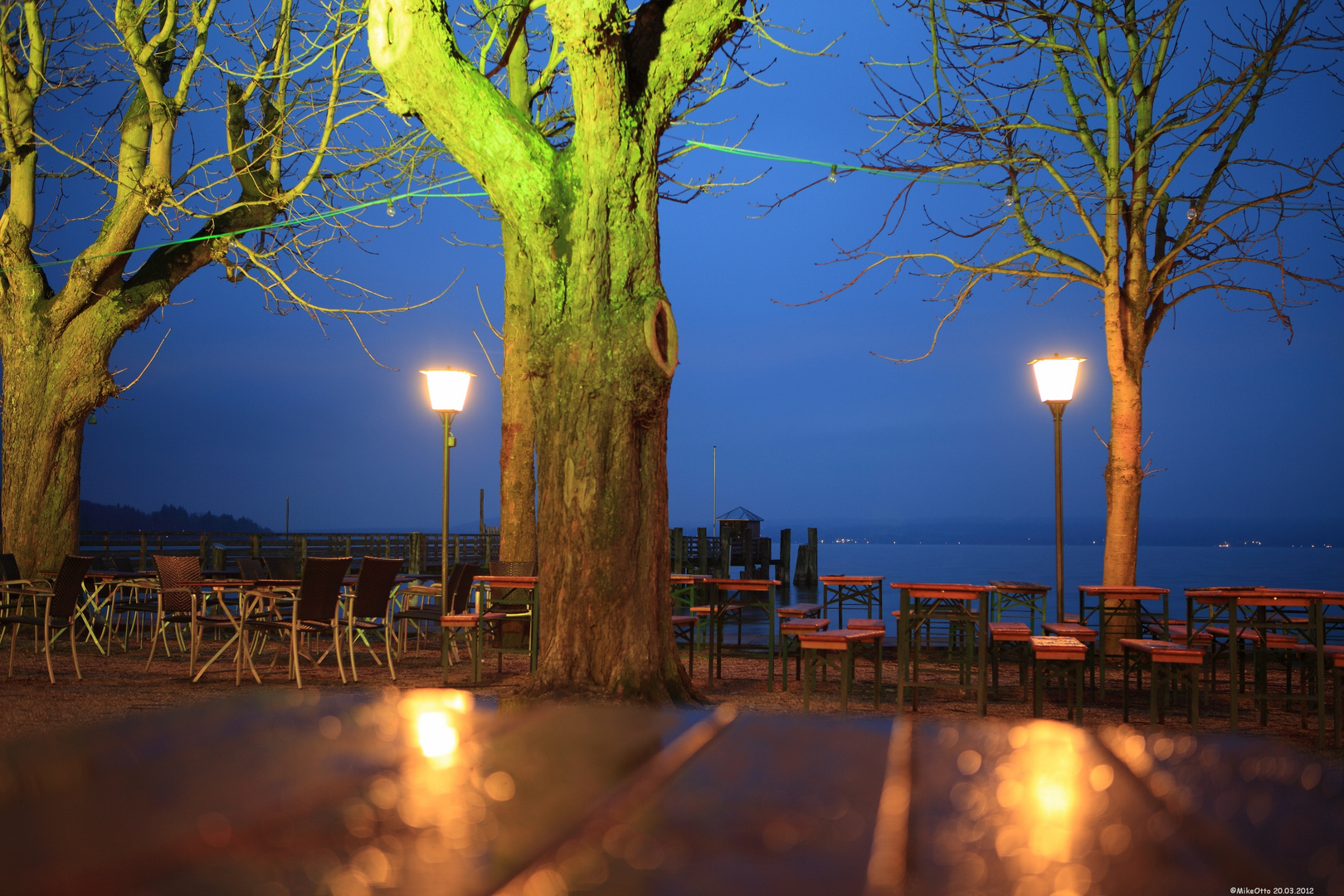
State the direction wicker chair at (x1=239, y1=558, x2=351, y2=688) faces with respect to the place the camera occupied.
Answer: facing away from the viewer and to the left of the viewer

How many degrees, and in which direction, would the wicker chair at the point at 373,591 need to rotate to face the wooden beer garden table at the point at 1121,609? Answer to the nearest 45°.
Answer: approximately 135° to its right

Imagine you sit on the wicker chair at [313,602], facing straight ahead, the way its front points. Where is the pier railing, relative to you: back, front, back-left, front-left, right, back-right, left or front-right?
front-right

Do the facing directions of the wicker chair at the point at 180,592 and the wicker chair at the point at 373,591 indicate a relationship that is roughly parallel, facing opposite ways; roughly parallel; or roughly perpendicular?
roughly parallel, facing opposite ways

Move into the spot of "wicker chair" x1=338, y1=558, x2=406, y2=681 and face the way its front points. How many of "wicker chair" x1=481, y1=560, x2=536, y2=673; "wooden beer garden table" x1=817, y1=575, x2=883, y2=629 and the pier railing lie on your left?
0

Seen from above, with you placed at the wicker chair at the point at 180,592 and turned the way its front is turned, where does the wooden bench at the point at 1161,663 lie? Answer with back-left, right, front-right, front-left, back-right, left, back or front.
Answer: front

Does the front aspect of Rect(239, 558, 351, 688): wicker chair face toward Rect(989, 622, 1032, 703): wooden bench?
no

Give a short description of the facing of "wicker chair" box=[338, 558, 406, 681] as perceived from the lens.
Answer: facing away from the viewer and to the left of the viewer

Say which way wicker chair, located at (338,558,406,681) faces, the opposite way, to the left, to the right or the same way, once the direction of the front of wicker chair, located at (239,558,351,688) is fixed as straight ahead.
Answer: the same way

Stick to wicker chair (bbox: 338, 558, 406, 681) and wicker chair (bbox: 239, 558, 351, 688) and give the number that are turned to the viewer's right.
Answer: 0

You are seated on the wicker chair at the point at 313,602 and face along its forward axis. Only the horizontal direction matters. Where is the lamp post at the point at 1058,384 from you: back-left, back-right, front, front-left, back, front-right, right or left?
back-right

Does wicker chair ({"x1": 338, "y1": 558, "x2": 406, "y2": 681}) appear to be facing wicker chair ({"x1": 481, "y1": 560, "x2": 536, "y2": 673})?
no
